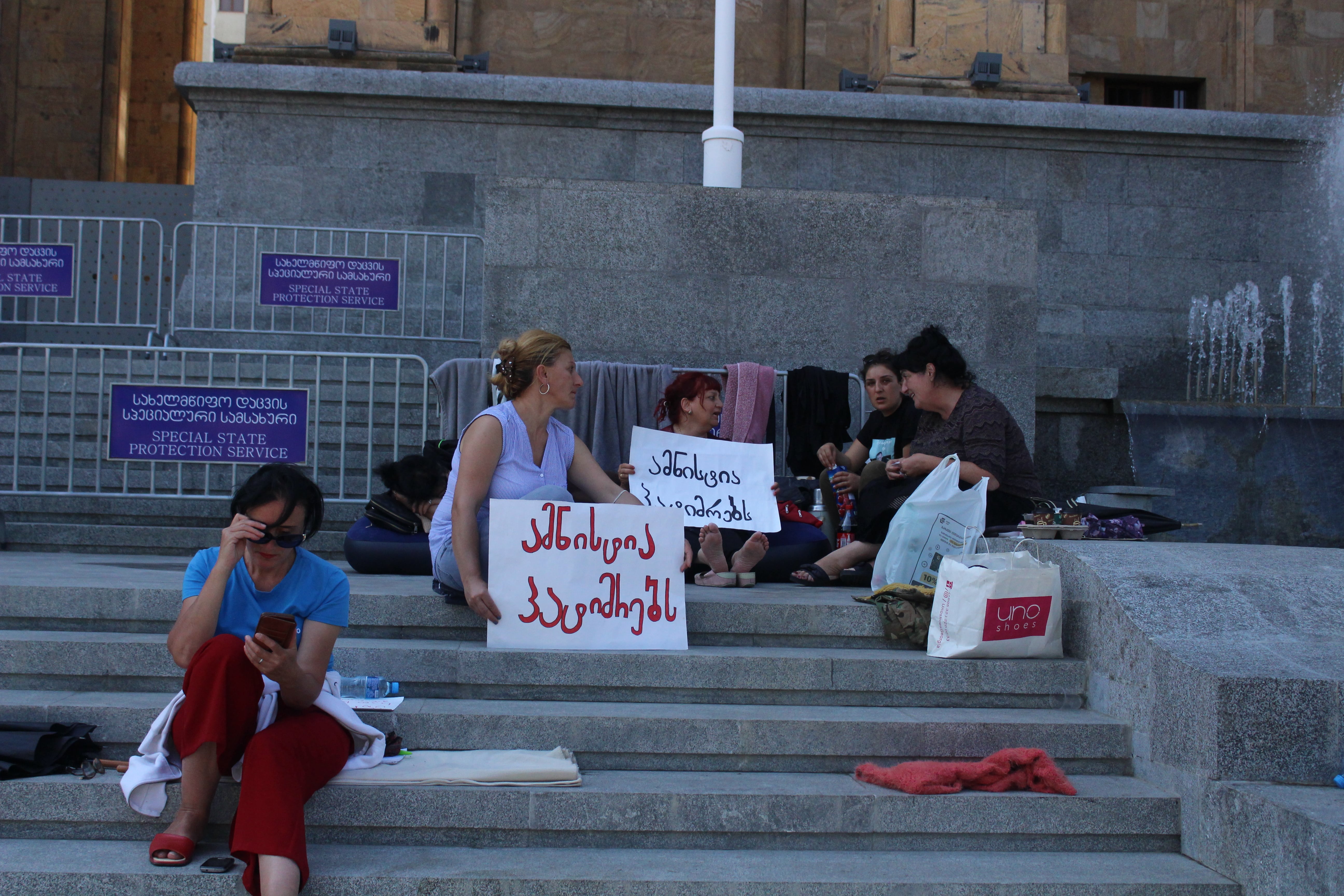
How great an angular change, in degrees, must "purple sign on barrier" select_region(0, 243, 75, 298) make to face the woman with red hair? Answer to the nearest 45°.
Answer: approximately 45° to its left

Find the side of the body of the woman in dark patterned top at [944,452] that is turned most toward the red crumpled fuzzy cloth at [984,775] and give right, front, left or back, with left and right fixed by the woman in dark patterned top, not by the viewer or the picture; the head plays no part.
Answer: left

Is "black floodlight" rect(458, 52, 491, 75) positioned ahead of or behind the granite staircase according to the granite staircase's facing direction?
behind

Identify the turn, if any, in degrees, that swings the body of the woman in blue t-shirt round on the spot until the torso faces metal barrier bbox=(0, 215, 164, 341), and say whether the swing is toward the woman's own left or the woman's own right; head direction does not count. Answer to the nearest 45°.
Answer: approximately 180°

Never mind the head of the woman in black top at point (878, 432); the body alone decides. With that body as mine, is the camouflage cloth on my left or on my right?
on my left
